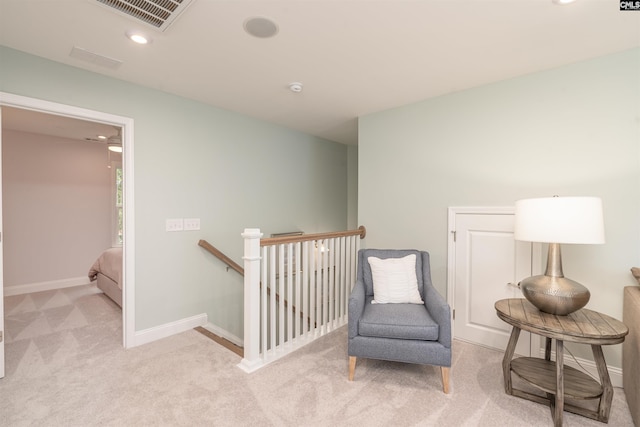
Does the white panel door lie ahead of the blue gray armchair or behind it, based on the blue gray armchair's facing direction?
behind

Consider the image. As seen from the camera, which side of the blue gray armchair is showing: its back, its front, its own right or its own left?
front

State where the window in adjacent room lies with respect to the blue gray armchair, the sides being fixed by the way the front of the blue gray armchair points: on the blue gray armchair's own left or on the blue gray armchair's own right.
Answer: on the blue gray armchair's own right

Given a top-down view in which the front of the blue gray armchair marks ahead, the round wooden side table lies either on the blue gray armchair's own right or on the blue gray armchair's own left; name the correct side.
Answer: on the blue gray armchair's own left

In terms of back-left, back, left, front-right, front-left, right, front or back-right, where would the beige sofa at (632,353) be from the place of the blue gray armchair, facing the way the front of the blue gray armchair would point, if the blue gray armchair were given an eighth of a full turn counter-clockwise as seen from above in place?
front-left
